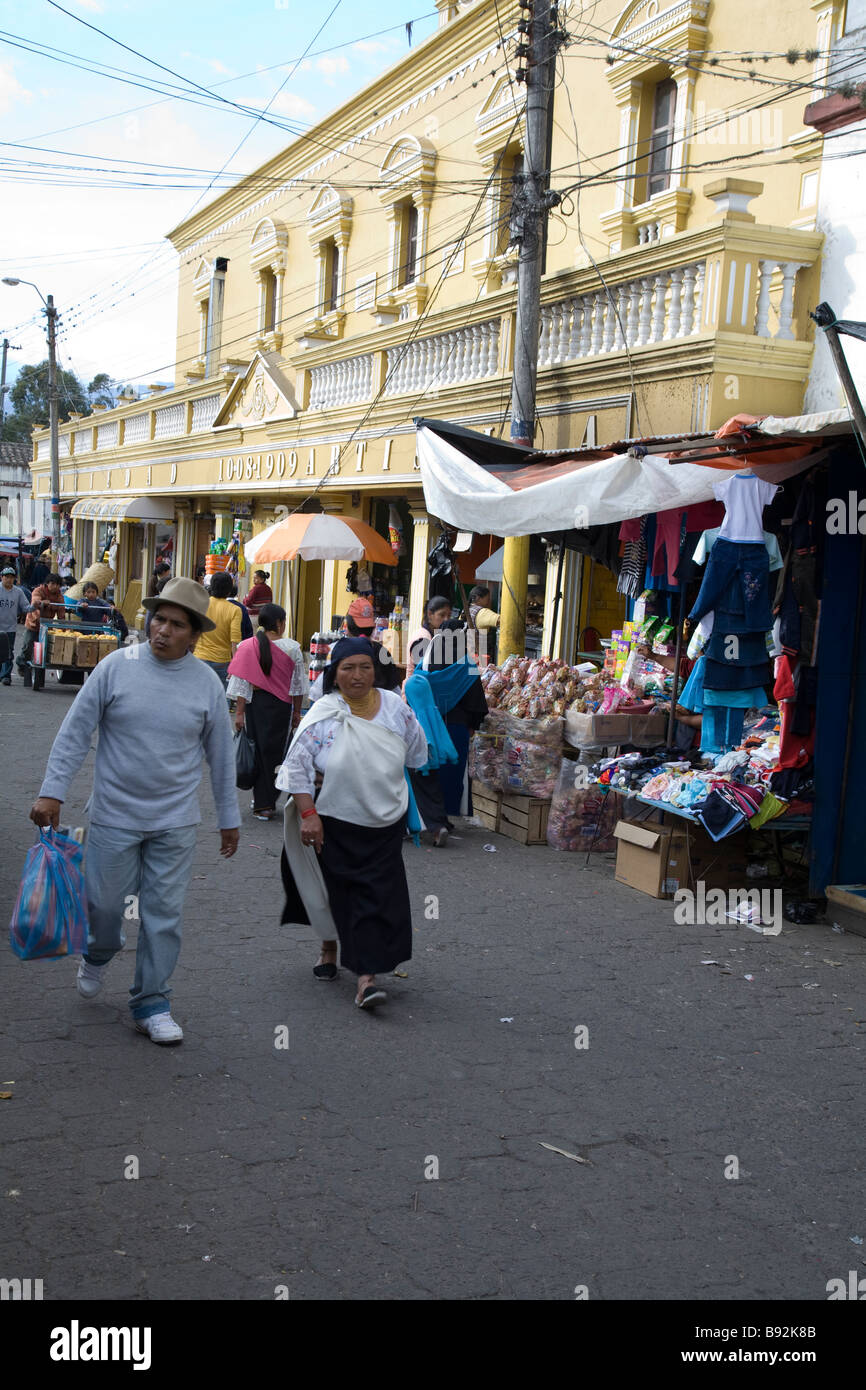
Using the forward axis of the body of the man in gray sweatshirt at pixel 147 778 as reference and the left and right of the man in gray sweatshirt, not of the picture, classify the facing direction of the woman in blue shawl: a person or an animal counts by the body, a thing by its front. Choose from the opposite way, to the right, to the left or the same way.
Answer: the opposite way

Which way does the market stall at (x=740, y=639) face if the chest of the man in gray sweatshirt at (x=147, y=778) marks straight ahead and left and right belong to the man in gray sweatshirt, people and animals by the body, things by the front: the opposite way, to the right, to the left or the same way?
to the right

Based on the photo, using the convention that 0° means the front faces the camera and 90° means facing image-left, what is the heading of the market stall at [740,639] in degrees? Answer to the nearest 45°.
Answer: approximately 45°

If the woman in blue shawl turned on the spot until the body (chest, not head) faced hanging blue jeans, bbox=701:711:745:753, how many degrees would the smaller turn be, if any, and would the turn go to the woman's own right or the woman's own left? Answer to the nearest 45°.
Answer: approximately 135° to the woman's own right

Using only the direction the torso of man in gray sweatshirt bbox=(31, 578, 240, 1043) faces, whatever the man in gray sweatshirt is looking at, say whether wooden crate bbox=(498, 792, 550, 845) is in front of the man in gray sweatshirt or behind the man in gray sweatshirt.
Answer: behind

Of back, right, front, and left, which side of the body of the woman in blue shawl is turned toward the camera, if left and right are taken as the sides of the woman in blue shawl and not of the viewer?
back

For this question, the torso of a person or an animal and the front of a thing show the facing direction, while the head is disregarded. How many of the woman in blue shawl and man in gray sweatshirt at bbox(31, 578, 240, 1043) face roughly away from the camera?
1

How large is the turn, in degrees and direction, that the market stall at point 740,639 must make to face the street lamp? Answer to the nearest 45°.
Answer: approximately 90° to its right
